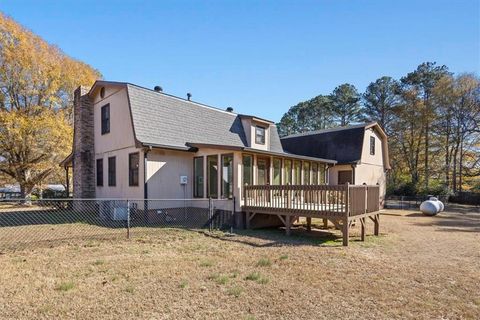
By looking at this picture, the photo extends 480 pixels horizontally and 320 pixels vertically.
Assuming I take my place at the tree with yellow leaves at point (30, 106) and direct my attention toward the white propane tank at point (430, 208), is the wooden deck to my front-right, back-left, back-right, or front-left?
front-right

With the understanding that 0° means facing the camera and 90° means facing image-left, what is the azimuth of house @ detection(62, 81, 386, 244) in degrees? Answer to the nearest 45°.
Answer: approximately 135°

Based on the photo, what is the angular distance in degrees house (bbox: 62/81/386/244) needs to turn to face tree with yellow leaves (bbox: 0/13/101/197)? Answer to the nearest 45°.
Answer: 0° — it already faces it

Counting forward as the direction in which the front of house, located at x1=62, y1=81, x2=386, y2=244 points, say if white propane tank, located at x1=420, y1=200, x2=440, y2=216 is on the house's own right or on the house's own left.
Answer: on the house's own right

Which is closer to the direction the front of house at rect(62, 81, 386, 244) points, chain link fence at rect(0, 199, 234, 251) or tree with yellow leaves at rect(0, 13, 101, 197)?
the tree with yellow leaves

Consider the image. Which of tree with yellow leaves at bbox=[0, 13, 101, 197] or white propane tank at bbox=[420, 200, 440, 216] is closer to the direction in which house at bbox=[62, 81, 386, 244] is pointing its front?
the tree with yellow leaves

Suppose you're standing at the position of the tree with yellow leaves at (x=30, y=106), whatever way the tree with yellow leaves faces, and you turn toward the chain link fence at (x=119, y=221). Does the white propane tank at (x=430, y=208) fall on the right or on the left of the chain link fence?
left

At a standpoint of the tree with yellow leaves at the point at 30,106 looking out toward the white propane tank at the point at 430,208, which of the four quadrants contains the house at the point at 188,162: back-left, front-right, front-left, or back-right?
front-right
